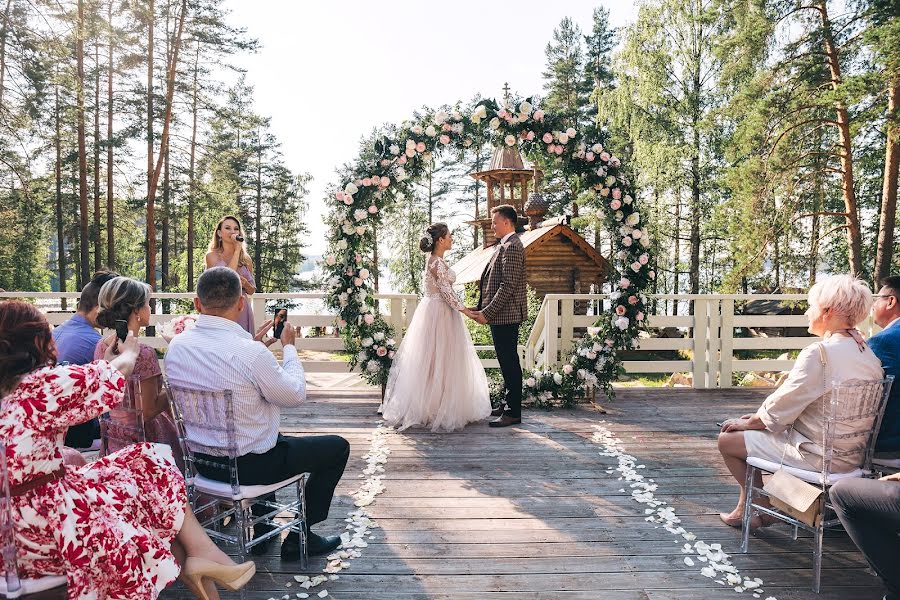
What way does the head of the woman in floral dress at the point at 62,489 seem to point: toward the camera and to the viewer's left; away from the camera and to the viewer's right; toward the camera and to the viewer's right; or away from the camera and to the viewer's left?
away from the camera and to the viewer's right

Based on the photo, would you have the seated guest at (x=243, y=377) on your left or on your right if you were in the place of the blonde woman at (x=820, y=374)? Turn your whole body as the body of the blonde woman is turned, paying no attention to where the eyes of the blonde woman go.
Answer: on your left

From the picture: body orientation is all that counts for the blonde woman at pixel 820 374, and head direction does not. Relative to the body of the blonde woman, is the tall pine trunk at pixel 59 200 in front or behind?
in front

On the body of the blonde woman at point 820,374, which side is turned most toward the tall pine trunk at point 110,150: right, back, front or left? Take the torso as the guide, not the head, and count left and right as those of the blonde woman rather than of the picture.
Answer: front

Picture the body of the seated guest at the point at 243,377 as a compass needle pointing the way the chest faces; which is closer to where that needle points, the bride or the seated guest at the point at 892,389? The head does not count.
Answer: the bride

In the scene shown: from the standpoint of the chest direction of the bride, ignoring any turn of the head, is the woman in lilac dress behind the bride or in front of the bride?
behind

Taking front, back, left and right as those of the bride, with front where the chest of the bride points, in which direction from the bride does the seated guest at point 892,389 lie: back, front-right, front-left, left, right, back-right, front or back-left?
front-right

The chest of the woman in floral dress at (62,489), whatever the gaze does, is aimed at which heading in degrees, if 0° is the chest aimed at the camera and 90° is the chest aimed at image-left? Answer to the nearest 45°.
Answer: approximately 225°

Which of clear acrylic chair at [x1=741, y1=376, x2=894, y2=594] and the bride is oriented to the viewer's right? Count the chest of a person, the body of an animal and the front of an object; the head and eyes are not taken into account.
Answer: the bride

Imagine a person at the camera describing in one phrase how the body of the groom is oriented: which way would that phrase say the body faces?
to the viewer's left
